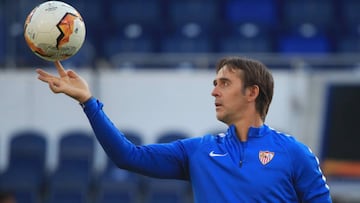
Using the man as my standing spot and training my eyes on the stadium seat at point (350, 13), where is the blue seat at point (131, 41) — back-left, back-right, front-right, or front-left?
front-left

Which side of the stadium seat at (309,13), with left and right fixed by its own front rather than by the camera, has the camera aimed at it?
front

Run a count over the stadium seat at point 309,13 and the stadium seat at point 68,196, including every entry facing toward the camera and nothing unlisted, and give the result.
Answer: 2

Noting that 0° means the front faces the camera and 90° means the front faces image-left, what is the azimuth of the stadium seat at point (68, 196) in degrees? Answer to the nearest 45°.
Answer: approximately 0°

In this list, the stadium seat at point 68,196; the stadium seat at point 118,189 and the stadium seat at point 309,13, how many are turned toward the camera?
3

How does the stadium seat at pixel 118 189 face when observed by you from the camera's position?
facing the viewer

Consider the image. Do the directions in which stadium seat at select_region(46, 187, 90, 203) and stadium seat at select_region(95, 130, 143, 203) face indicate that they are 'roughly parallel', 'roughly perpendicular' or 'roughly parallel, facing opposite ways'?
roughly parallel

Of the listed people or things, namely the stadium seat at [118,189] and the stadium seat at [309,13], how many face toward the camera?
2

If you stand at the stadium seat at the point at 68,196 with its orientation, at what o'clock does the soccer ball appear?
The soccer ball is roughly at 12 o'clock from the stadium seat.

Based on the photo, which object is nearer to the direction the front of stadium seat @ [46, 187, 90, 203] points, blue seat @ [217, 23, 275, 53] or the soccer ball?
the soccer ball

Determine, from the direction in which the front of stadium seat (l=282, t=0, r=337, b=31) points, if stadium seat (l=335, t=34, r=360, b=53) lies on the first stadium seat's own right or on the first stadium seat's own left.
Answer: on the first stadium seat's own left

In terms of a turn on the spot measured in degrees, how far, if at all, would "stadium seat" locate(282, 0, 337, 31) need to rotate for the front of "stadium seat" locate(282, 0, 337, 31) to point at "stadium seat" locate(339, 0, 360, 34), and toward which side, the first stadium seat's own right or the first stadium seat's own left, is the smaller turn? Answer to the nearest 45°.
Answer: approximately 90° to the first stadium seat's own left

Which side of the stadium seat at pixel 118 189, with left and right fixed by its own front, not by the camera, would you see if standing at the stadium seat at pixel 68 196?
right
